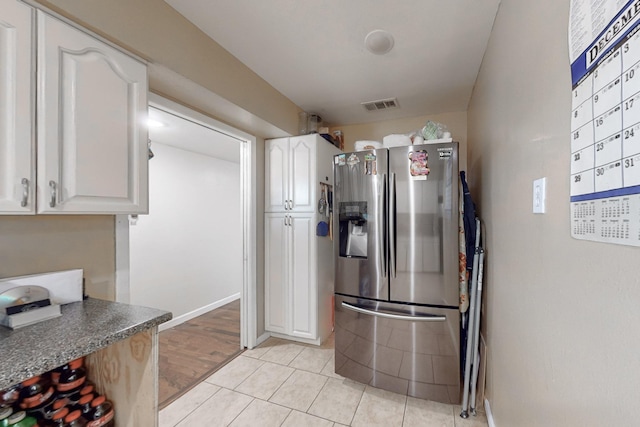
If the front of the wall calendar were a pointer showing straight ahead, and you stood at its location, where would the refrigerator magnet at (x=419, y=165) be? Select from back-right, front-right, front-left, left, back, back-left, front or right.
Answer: right

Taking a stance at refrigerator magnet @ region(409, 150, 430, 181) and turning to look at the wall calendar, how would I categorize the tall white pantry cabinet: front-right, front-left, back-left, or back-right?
back-right

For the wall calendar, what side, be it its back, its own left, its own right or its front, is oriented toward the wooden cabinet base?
front

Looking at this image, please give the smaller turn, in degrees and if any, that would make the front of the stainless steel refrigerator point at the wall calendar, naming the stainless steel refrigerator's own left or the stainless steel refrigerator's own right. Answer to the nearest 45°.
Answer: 0° — it already faces it

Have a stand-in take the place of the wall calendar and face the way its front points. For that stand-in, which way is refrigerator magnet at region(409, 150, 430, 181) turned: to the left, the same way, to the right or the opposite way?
to the left

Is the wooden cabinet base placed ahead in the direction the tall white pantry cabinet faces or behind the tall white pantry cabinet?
ahead

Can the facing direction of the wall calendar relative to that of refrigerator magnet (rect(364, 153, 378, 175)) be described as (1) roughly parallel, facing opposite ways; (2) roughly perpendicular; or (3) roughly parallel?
roughly perpendicular

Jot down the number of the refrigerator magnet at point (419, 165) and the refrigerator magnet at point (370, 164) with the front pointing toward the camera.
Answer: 2

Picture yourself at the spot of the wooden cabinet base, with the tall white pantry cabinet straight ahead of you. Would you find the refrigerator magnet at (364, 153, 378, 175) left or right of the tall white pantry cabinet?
right

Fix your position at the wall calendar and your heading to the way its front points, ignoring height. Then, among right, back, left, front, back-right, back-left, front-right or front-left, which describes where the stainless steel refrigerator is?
right

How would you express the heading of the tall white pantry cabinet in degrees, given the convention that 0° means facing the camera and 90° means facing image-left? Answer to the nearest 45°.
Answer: approximately 45°

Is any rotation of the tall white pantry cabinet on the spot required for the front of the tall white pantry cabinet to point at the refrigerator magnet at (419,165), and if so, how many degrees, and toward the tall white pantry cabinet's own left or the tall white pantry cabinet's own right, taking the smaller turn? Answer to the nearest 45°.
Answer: approximately 90° to the tall white pantry cabinet's own left
